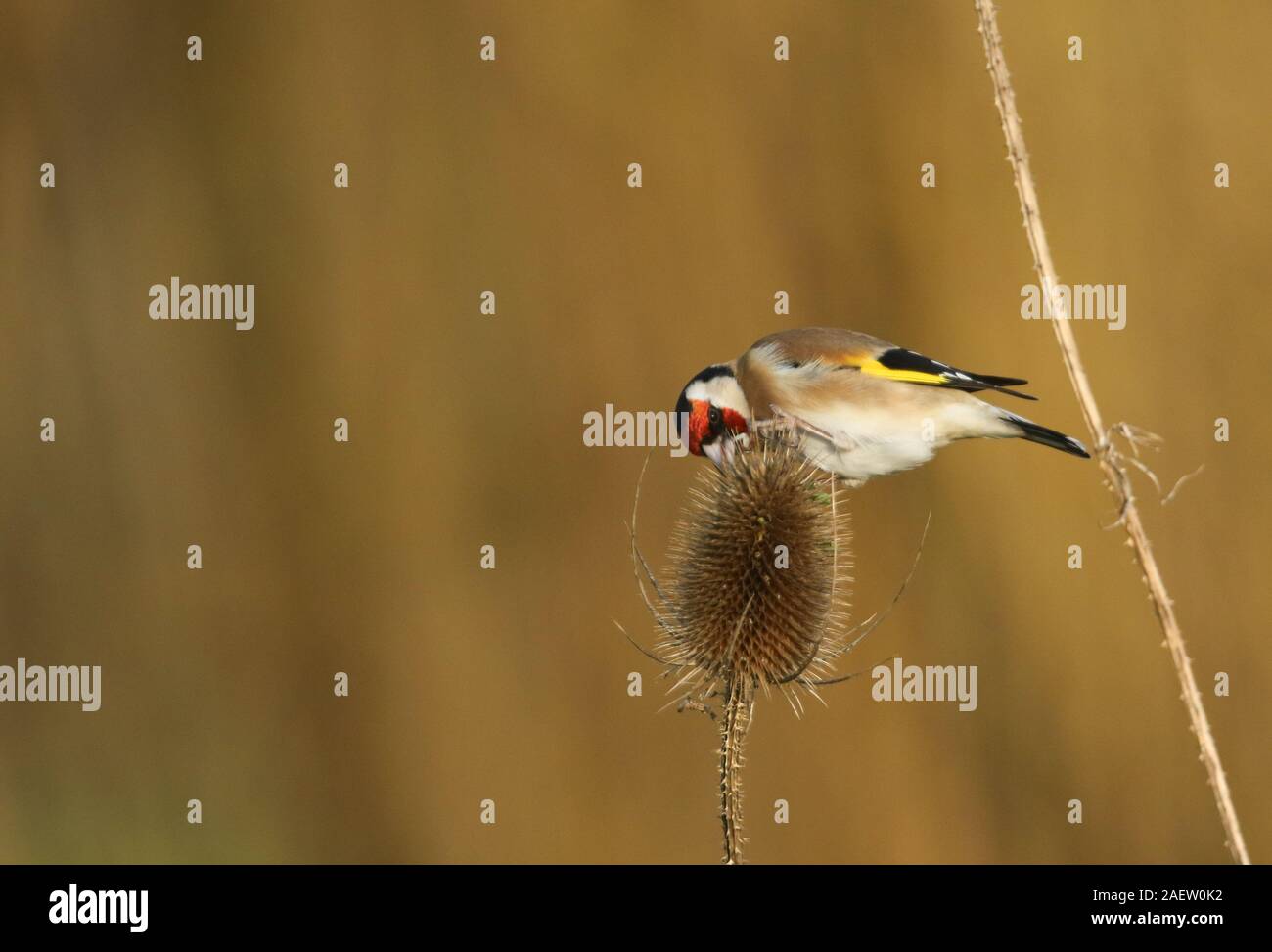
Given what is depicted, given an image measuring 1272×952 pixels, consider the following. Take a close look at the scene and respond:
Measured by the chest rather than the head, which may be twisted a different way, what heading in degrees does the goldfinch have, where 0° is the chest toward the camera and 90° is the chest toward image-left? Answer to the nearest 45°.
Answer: approximately 90°

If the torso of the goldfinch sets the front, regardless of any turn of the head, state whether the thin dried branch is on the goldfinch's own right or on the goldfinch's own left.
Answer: on the goldfinch's own left
